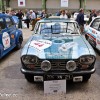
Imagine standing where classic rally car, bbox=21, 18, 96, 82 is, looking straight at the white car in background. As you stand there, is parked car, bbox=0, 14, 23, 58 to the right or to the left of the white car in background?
left

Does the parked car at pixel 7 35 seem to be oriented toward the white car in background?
no

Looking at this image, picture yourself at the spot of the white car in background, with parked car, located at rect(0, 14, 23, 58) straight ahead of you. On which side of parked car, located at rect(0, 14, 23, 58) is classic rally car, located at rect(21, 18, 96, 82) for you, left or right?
left

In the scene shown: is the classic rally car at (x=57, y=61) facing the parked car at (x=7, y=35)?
no

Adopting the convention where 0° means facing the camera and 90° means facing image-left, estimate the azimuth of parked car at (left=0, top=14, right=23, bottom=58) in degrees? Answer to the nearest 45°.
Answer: approximately 45°

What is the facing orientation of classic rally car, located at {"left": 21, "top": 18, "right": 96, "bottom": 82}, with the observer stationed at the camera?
facing the viewer

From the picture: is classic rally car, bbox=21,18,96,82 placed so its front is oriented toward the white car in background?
no

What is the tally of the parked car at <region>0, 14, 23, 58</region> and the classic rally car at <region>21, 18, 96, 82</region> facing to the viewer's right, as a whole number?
0
